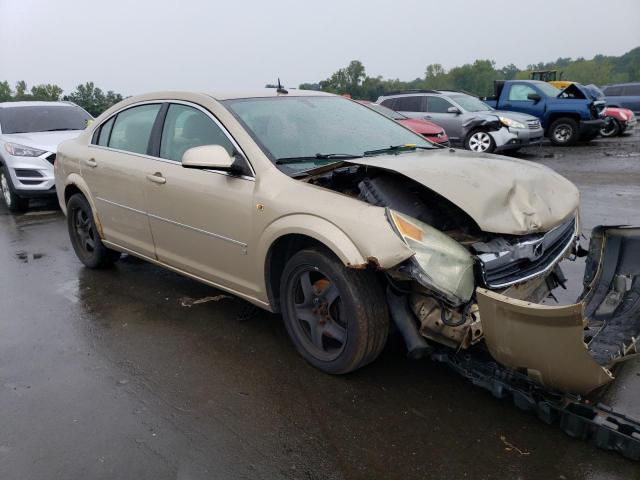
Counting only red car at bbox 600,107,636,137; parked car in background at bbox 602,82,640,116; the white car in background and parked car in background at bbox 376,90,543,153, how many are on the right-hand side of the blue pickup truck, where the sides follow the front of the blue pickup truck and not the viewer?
2

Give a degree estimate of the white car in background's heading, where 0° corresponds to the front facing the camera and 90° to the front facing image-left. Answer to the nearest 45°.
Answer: approximately 315°

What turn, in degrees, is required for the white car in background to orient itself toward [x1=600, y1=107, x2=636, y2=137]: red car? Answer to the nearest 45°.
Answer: approximately 45° to its left

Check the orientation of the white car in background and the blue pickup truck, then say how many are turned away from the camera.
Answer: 0

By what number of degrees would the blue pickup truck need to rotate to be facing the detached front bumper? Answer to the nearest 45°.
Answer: approximately 45° to its right

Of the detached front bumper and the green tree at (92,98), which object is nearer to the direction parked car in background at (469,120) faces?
the detached front bumper

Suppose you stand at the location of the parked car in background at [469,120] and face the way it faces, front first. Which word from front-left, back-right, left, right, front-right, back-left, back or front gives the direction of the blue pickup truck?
left

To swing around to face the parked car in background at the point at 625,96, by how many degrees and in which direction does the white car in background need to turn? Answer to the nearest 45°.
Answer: approximately 45° to its left

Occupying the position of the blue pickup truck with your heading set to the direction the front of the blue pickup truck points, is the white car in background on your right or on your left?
on your right

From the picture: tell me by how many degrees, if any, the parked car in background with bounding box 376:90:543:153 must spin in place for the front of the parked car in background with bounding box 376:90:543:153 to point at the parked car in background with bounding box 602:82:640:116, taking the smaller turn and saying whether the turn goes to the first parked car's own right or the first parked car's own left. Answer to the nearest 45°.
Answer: approximately 90° to the first parked car's own left

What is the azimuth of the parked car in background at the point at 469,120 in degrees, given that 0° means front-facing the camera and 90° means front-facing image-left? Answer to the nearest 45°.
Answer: approximately 315°

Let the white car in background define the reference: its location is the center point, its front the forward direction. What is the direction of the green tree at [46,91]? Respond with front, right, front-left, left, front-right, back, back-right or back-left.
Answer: back-left

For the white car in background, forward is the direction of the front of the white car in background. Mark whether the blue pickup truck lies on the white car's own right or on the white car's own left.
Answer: on the white car's own left
